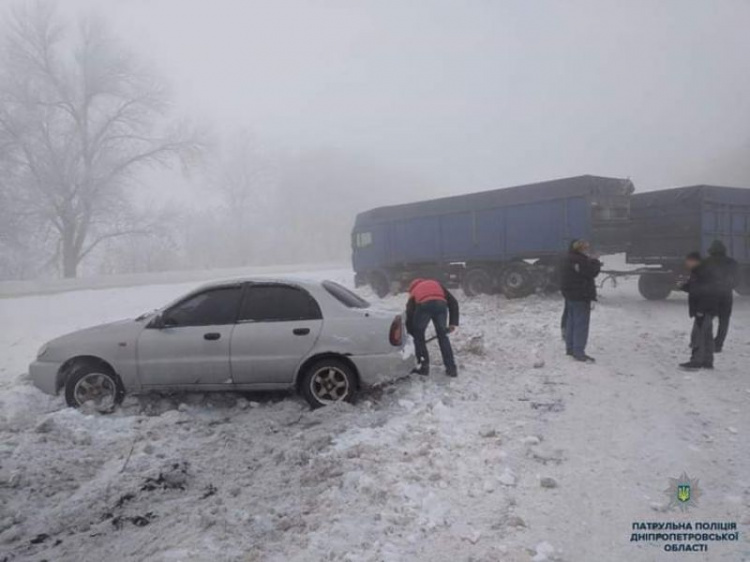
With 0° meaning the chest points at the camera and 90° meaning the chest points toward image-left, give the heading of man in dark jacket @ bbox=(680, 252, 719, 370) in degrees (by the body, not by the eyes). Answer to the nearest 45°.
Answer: approximately 90°

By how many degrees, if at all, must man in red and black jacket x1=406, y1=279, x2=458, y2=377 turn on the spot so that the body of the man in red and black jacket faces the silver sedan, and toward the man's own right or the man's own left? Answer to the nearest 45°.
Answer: approximately 135° to the man's own left

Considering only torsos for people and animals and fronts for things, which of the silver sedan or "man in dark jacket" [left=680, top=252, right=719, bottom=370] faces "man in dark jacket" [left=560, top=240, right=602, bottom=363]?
"man in dark jacket" [left=680, top=252, right=719, bottom=370]

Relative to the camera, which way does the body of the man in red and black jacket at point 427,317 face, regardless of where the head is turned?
away from the camera

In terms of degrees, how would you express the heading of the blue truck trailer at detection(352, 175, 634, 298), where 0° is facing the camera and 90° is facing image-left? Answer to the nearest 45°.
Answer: approximately 135°

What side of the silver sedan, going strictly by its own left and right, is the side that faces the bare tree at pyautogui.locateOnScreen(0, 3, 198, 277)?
right

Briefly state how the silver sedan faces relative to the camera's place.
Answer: facing to the left of the viewer

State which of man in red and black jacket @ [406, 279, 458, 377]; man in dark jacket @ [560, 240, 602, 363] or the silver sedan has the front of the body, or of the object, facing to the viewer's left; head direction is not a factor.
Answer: the silver sedan

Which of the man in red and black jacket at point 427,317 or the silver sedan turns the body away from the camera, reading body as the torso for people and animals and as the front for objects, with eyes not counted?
the man in red and black jacket
